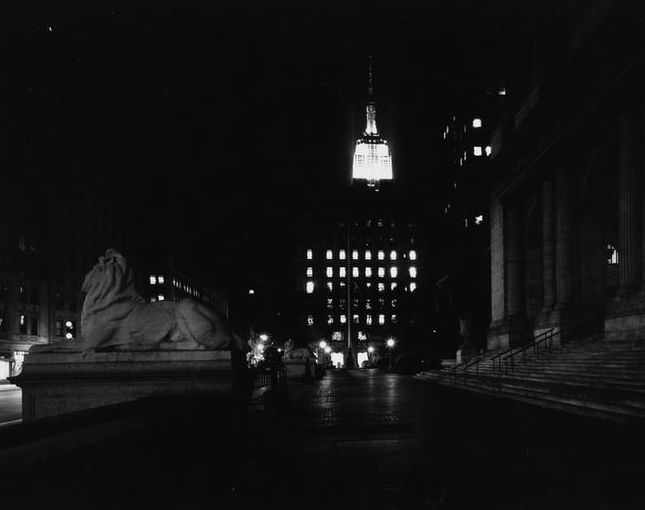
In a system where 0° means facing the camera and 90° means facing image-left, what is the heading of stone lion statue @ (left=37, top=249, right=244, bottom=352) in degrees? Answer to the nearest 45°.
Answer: approximately 90°

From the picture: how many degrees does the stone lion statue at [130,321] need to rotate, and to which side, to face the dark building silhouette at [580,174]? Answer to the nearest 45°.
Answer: approximately 135° to its right

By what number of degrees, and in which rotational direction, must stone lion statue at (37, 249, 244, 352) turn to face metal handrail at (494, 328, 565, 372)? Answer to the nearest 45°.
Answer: approximately 135° to its right
